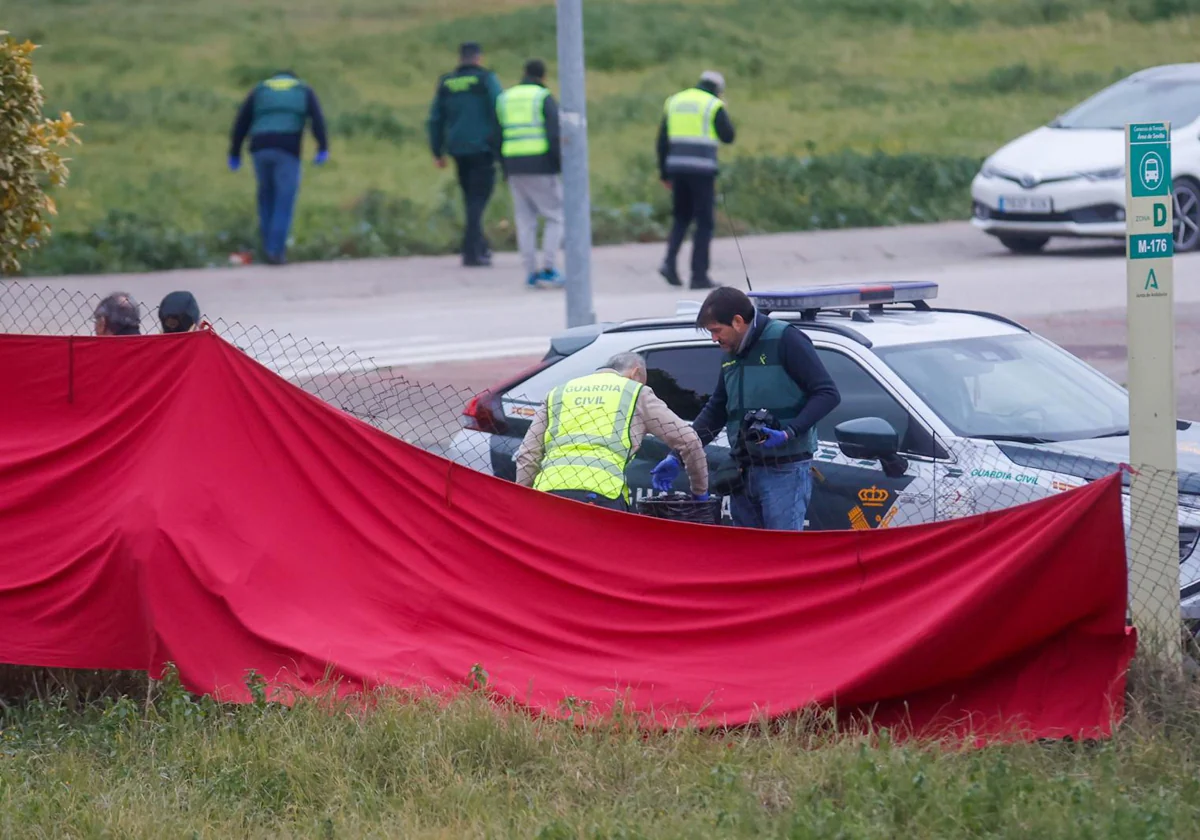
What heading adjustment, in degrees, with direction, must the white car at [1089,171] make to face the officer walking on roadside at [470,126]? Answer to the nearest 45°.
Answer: approximately 45° to its right

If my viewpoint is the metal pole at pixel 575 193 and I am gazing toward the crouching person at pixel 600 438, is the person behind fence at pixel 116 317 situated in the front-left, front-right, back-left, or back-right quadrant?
front-right

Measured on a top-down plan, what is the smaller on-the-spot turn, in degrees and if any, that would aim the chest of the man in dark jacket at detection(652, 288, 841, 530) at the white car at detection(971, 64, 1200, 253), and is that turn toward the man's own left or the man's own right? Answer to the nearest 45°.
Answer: approximately 135° to the man's own right

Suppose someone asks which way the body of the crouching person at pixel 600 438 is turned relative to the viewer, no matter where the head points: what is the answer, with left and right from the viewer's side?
facing away from the viewer and to the right of the viewer

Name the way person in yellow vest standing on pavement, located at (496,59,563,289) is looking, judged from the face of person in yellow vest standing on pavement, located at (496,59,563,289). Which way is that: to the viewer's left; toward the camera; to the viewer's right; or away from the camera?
away from the camera

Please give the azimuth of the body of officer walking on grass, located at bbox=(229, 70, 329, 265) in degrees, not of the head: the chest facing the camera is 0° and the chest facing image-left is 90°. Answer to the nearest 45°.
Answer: approximately 180°

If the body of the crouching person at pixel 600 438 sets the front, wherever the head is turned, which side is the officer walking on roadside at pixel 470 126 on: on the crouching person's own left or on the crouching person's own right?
on the crouching person's own left

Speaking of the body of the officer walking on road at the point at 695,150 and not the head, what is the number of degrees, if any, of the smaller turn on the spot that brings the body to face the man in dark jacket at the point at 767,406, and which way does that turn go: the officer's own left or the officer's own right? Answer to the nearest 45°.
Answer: approximately 135° to the officer's own right

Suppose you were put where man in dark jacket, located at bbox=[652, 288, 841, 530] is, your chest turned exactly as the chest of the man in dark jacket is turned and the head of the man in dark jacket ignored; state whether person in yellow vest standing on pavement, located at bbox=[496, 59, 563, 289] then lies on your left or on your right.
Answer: on your right

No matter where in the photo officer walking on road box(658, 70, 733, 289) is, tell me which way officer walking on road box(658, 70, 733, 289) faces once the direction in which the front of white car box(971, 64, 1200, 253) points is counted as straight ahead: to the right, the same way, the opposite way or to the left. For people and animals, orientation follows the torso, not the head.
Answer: the opposite way

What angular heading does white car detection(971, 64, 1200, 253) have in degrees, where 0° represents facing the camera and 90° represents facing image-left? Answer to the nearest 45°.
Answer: approximately 45°

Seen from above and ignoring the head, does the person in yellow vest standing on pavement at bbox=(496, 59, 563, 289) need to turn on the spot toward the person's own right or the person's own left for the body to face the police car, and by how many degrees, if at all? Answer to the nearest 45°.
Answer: approximately 135° to the person's own right

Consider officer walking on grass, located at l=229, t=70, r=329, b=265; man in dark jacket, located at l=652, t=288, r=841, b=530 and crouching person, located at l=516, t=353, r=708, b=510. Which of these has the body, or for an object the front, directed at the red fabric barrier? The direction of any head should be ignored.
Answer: the man in dark jacket

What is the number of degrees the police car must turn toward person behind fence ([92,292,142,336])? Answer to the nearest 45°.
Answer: approximately 135° to its right
